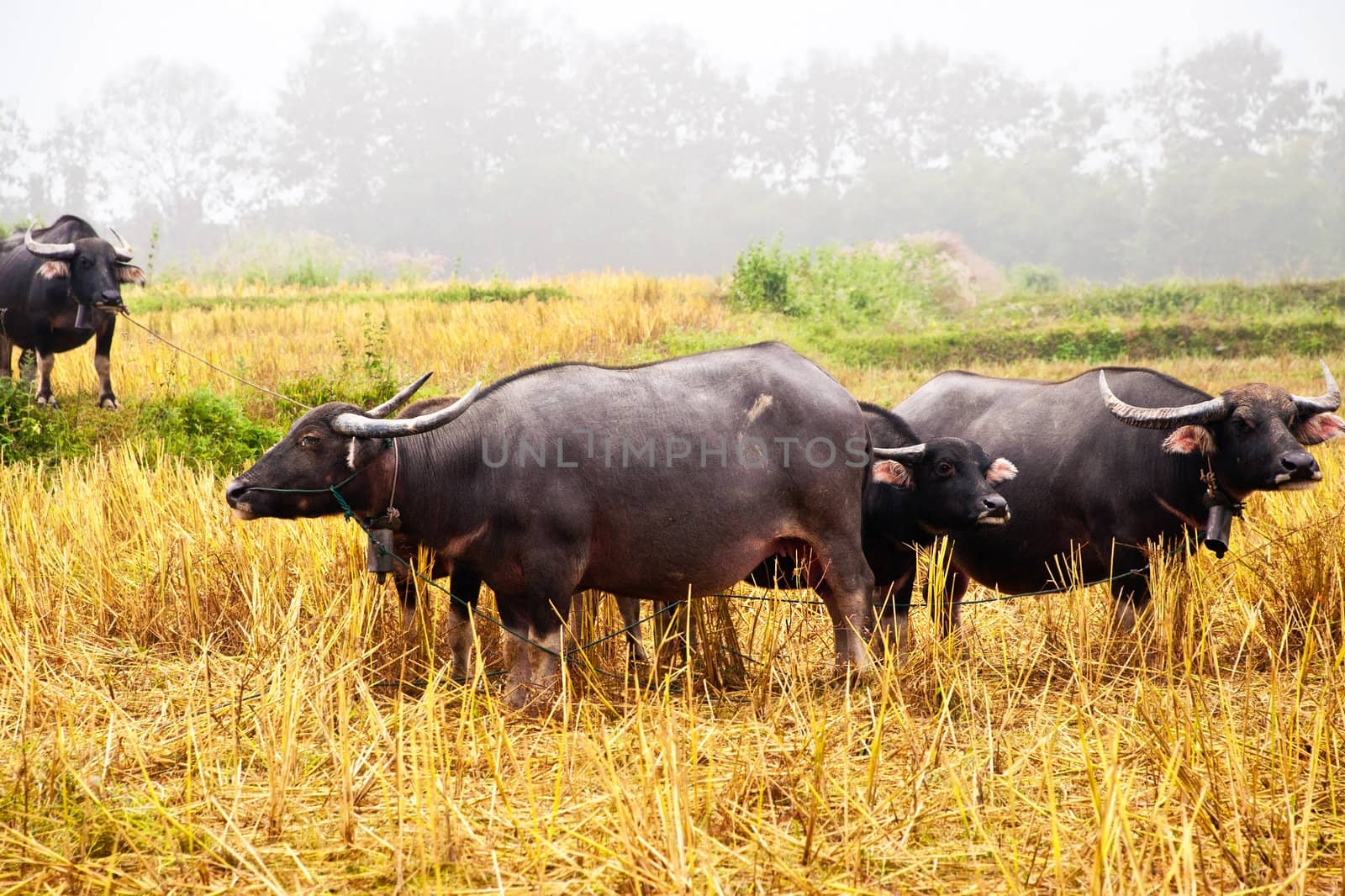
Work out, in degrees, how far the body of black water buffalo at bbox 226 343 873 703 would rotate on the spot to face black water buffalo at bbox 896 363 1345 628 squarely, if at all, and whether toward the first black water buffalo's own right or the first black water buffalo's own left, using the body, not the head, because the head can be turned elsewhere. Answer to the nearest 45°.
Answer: approximately 180°

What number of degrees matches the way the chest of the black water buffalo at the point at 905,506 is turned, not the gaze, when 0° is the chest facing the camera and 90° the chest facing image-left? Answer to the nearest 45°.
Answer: approximately 270°

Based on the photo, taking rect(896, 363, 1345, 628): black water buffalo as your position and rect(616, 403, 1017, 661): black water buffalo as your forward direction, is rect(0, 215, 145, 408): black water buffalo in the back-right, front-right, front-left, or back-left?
front-right

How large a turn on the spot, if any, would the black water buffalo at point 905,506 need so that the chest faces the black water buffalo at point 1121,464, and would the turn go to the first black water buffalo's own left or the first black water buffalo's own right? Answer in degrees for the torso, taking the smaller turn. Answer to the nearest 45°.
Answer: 0° — it already faces it

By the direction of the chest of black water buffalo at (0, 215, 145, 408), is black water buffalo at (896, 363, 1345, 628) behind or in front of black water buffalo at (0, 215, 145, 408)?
in front

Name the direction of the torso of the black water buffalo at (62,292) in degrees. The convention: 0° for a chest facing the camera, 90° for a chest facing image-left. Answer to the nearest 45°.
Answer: approximately 315°

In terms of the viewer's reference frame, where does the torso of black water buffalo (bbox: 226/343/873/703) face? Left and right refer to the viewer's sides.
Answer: facing to the left of the viewer

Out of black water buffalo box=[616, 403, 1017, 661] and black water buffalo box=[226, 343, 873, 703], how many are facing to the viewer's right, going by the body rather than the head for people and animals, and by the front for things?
1

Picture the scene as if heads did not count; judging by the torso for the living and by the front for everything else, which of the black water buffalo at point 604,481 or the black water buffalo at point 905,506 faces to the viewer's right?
the black water buffalo at point 905,506

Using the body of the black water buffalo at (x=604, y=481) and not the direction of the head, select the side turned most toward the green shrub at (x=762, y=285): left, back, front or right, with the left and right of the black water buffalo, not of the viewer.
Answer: right
